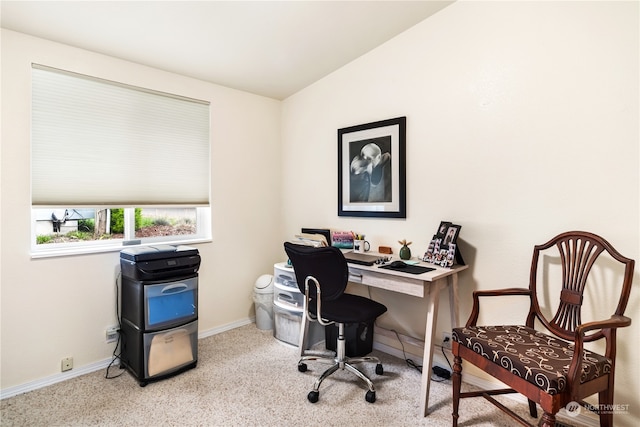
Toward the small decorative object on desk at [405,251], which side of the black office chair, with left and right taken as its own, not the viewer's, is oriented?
front

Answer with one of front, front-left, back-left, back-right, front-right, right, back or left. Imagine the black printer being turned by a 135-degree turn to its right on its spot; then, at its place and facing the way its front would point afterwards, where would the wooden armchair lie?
back-left

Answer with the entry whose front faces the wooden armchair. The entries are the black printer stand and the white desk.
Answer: the black printer stand

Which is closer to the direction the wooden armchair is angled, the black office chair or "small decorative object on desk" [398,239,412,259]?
the black office chair

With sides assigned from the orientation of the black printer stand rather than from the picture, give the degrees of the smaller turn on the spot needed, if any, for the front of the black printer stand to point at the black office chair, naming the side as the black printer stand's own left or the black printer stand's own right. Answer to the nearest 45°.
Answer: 0° — it already faces it

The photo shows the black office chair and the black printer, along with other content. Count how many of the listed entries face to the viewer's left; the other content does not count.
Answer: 0

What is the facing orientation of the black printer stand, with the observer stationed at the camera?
facing the viewer and to the right of the viewer

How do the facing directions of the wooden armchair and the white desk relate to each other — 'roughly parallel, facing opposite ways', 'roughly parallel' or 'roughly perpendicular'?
roughly parallel

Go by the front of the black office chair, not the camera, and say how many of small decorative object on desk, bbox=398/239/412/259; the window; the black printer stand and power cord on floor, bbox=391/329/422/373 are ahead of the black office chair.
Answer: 2

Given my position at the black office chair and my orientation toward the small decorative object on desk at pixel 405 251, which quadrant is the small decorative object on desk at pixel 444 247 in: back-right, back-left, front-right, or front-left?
front-right

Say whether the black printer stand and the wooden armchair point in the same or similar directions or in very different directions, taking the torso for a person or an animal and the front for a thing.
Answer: very different directions

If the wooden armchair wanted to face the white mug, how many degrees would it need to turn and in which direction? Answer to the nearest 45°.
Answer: approximately 45° to its right

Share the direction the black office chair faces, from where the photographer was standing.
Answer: facing away from the viewer and to the right of the viewer

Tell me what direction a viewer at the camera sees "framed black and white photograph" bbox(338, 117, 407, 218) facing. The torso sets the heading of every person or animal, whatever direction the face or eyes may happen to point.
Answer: facing the viewer and to the left of the viewer
